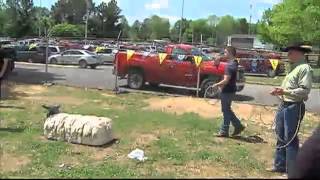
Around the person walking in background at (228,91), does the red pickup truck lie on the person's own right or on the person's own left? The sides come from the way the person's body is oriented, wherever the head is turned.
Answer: on the person's own right

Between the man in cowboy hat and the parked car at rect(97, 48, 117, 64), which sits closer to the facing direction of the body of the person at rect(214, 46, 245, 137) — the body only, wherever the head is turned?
the parked car

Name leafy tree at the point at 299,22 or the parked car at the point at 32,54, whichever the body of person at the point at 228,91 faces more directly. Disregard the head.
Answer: the parked car

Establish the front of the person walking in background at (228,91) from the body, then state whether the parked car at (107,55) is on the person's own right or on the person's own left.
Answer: on the person's own right

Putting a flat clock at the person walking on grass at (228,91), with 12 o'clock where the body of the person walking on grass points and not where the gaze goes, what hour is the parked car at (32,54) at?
The parked car is roughly at 2 o'clock from the person walking on grass.

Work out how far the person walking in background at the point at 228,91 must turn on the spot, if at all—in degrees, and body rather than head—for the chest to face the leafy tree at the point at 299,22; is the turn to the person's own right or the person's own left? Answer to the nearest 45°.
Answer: approximately 90° to the person's own right

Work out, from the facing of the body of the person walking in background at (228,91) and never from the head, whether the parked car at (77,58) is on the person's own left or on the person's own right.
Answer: on the person's own right

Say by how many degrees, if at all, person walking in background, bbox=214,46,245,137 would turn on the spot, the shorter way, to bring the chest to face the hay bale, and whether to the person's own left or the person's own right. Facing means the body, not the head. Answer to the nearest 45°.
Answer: approximately 45° to the person's own left

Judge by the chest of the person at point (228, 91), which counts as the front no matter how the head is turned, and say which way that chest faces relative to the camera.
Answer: to the viewer's left

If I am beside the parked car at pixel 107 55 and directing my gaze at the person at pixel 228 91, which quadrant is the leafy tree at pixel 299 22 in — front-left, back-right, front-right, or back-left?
front-left
